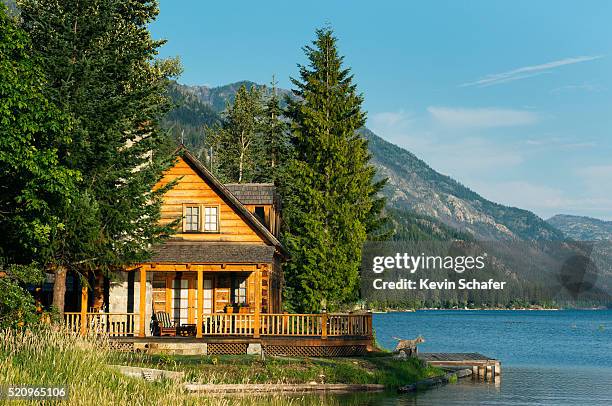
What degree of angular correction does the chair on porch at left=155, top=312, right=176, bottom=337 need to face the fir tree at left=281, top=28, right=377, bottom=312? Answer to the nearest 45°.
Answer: approximately 90° to its left

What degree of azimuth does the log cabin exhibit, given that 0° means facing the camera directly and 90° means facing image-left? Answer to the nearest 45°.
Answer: approximately 0°

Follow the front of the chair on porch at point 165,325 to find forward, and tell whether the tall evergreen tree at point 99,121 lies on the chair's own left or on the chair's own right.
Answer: on the chair's own right

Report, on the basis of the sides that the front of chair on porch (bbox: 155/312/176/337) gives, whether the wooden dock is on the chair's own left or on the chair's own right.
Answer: on the chair's own left

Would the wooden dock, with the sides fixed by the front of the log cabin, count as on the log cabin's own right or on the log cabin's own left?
on the log cabin's own left

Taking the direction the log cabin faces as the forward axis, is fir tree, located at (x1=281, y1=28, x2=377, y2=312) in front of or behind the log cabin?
behind

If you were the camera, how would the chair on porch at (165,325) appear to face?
facing the viewer and to the right of the viewer

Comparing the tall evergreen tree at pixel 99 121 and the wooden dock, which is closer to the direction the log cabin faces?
the tall evergreen tree

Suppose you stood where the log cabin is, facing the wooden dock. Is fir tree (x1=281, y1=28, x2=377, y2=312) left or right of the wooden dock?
left
